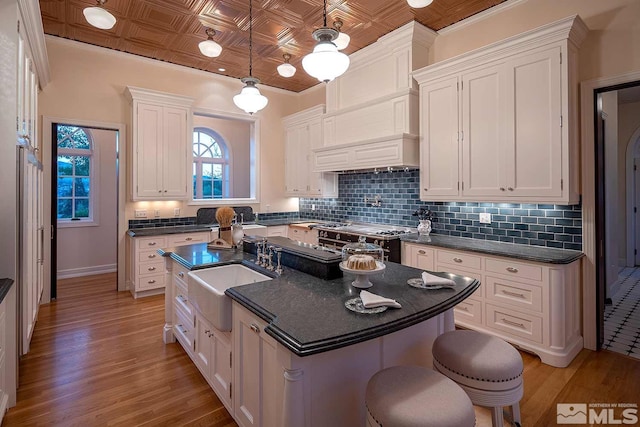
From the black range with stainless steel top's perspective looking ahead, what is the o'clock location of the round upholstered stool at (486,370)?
The round upholstered stool is roughly at 10 o'clock from the black range with stainless steel top.

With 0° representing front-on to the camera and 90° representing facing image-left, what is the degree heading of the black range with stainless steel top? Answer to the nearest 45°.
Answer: approximately 45°

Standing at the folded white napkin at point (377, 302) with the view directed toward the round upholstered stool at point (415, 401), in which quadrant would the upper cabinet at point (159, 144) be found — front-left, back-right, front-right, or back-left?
back-right

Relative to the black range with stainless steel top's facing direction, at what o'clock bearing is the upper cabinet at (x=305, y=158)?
The upper cabinet is roughly at 3 o'clock from the black range with stainless steel top.
